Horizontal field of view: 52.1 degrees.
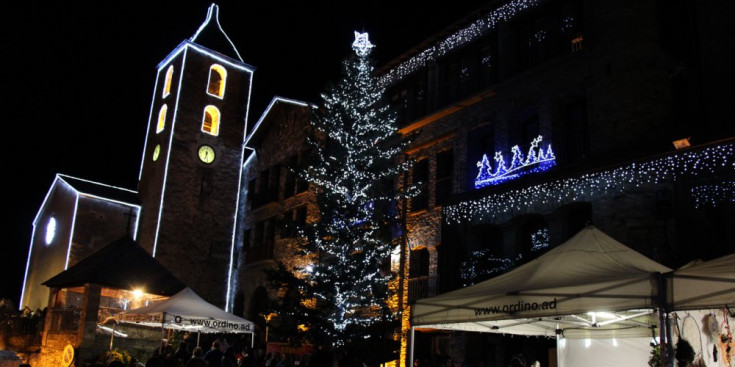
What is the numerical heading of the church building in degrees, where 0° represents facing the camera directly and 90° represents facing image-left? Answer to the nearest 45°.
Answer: approximately 45°

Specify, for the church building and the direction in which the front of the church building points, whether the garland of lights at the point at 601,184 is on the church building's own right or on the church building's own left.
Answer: on the church building's own left

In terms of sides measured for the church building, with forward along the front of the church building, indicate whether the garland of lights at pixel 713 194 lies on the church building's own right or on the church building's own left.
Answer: on the church building's own left

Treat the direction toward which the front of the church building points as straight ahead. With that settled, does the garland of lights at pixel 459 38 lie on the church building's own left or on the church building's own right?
on the church building's own left

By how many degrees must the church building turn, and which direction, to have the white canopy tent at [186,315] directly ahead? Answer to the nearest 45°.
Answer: approximately 45° to its left

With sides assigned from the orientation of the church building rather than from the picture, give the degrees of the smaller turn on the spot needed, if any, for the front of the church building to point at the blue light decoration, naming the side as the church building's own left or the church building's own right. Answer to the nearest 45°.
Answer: approximately 90° to the church building's own left

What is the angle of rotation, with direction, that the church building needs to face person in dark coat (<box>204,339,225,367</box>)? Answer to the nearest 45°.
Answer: approximately 45° to its left

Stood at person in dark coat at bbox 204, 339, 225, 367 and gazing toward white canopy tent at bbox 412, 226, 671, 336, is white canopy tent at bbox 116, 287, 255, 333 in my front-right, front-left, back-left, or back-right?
back-left
